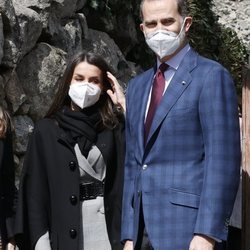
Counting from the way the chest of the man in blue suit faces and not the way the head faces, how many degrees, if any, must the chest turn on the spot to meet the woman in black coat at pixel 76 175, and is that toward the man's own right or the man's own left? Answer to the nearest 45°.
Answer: approximately 90° to the man's own right

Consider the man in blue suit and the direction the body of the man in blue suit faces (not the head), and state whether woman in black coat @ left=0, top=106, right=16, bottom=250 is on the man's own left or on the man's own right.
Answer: on the man's own right

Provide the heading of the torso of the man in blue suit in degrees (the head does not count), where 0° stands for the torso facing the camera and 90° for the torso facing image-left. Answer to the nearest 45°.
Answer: approximately 45°

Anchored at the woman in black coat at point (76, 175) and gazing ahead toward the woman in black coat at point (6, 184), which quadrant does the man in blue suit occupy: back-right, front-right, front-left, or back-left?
back-left
